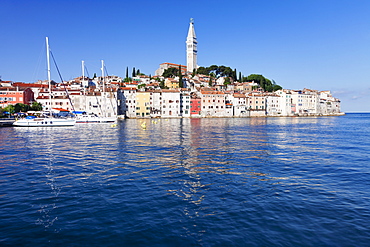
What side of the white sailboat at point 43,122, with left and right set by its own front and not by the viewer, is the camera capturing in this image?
right
